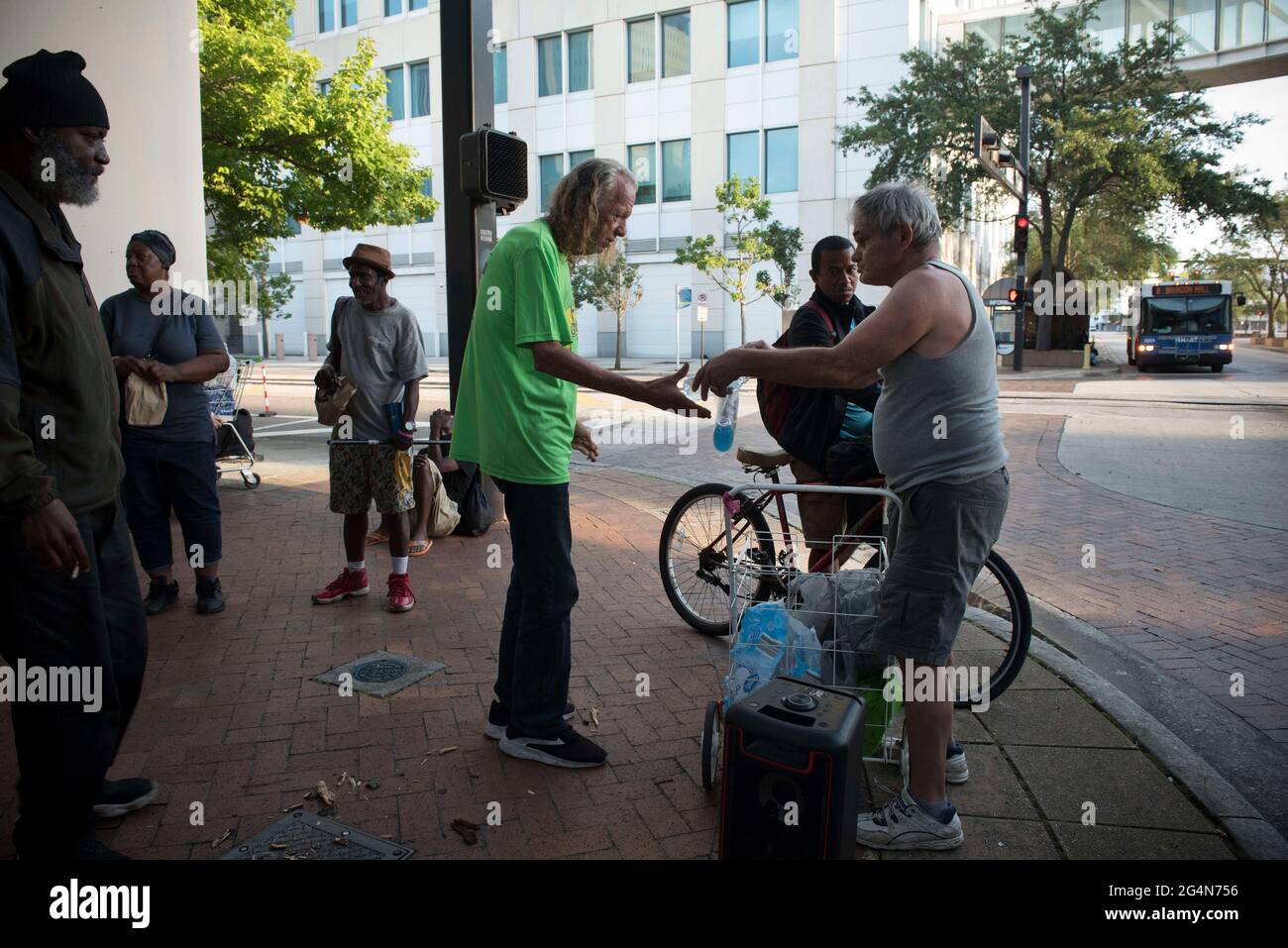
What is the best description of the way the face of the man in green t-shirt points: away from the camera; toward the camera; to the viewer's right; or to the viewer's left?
to the viewer's right

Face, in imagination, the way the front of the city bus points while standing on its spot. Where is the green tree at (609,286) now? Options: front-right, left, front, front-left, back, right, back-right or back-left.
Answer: right

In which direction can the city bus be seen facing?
toward the camera

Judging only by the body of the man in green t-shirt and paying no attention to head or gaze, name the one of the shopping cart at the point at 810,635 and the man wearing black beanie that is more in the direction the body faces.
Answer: the shopping cart

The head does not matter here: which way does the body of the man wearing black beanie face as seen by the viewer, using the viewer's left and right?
facing to the right of the viewer

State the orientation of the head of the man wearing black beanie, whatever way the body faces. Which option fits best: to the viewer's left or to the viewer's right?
to the viewer's right

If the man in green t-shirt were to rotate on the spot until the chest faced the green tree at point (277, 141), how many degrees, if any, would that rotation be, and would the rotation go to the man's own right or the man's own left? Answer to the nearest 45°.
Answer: approximately 90° to the man's own left

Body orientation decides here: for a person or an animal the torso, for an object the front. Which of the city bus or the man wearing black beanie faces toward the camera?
the city bus

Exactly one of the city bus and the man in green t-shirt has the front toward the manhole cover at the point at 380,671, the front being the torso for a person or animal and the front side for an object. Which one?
the city bus

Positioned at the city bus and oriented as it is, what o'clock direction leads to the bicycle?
The bicycle is roughly at 12 o'clock from the city bus.

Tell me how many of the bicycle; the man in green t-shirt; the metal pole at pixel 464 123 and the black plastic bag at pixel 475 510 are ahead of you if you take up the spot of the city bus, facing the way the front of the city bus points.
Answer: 4

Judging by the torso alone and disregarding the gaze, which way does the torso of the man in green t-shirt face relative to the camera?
to the viewer's right
